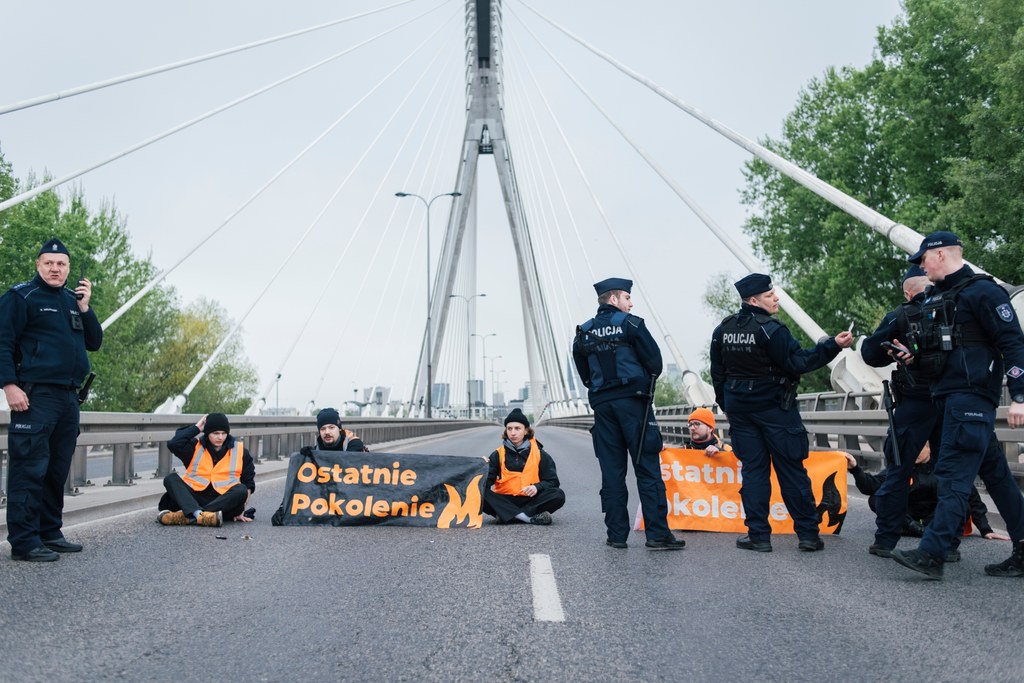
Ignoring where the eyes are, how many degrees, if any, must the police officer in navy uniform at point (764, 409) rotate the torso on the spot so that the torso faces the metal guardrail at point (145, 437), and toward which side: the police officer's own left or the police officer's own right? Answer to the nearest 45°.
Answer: approximately 135° to the police officer's own left

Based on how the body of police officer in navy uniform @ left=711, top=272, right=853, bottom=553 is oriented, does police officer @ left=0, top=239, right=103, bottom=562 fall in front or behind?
behind

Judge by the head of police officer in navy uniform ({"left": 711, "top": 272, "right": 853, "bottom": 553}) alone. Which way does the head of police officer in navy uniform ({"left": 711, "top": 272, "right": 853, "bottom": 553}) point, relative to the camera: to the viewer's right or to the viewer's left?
to the viewer's right

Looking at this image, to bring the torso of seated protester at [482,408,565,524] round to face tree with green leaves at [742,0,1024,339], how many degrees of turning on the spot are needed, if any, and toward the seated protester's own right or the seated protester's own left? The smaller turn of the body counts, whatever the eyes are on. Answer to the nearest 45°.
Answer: approximately 135° to the seated protester's own left

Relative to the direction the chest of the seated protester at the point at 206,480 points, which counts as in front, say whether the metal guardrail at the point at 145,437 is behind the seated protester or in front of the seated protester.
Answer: behind
